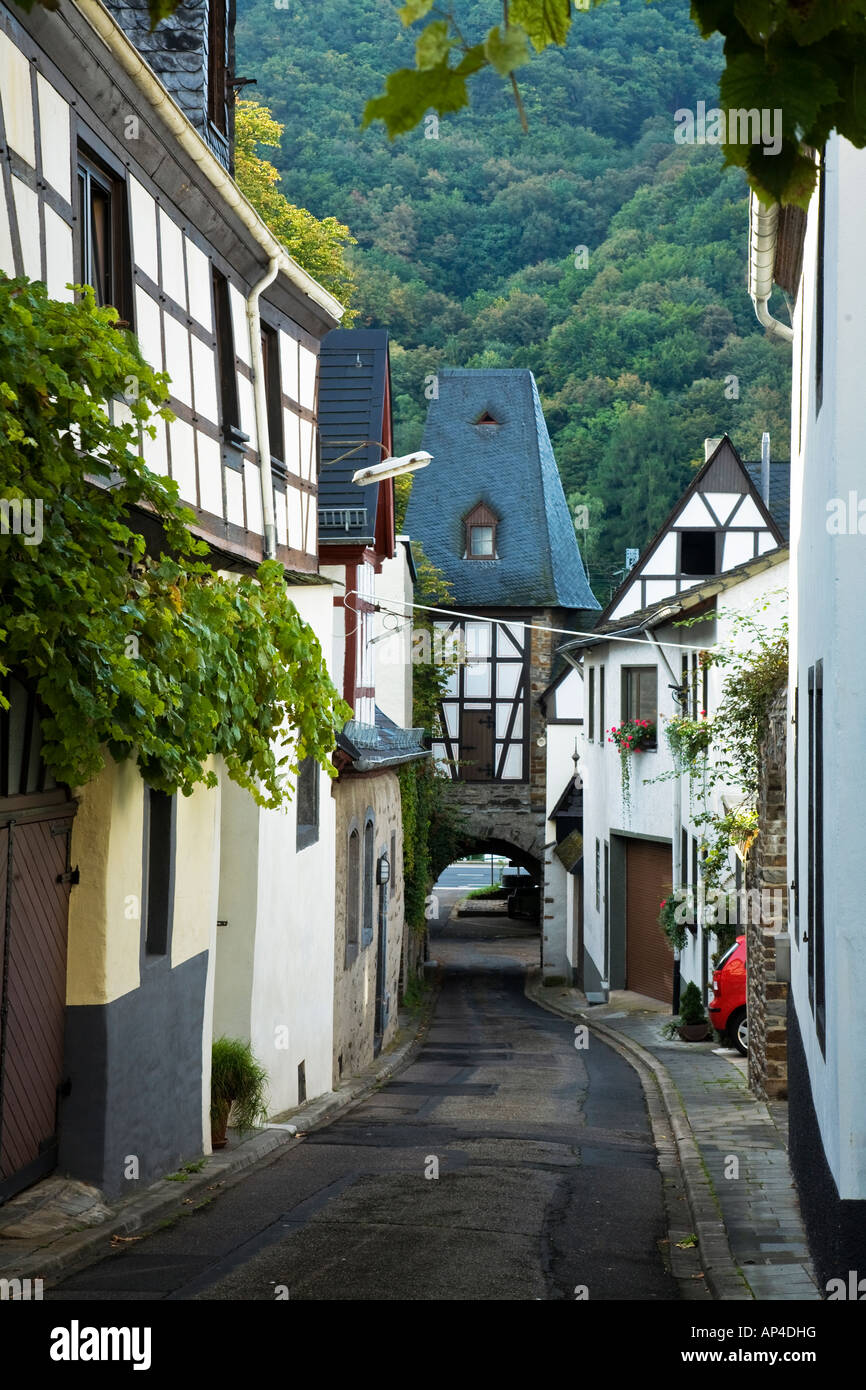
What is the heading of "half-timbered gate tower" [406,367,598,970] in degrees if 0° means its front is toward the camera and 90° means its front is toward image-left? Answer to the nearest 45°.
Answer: approximately 0°

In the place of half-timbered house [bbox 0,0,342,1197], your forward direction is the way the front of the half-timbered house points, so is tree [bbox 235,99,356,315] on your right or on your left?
on your left

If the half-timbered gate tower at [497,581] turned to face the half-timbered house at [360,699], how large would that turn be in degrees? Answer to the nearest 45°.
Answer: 0° — it already faces it

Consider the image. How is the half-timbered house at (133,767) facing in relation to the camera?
to the viewer's right

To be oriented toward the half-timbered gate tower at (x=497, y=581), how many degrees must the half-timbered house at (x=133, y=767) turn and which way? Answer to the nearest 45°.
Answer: approximately 90° to its left

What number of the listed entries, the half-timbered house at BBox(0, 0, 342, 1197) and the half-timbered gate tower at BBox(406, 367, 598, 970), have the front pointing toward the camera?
1

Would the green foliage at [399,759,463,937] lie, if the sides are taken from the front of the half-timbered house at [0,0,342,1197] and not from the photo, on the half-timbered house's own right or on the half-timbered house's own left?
on the half-timbered house's own left

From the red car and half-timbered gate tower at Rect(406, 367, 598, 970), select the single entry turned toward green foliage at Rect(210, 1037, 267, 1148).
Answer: the half-timbered gate tower
